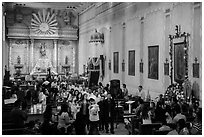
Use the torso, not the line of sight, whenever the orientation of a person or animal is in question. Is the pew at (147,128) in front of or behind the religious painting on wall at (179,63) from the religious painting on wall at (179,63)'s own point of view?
in front

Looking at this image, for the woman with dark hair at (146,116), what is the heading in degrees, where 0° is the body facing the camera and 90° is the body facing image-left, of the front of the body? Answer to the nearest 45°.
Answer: approximately 180°

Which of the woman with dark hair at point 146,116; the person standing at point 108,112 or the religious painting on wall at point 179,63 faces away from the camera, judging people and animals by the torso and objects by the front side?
the woman with dark hair

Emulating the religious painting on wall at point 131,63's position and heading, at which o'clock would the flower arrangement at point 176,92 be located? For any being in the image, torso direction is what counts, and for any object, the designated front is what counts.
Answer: The flower arrangement is roughly at 10 o'clock from the religious painting on wall.

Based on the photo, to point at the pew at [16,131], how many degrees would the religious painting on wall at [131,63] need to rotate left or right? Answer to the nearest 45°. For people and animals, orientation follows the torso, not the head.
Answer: approximately 45° to its left

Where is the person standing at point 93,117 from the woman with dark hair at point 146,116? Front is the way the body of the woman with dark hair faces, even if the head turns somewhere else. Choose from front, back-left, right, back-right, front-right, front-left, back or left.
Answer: left

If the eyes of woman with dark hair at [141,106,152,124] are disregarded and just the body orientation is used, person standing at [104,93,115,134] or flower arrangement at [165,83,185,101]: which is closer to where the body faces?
the flower arrangement

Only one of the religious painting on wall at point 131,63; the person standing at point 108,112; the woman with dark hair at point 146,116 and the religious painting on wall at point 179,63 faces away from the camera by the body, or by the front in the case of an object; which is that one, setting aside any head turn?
the woman with dark hair

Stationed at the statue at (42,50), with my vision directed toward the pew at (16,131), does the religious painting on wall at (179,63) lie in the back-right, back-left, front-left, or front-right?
front-left

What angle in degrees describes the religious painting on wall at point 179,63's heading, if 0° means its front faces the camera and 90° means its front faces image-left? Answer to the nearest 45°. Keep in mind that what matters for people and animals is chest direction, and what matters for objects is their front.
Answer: approximately 45°
